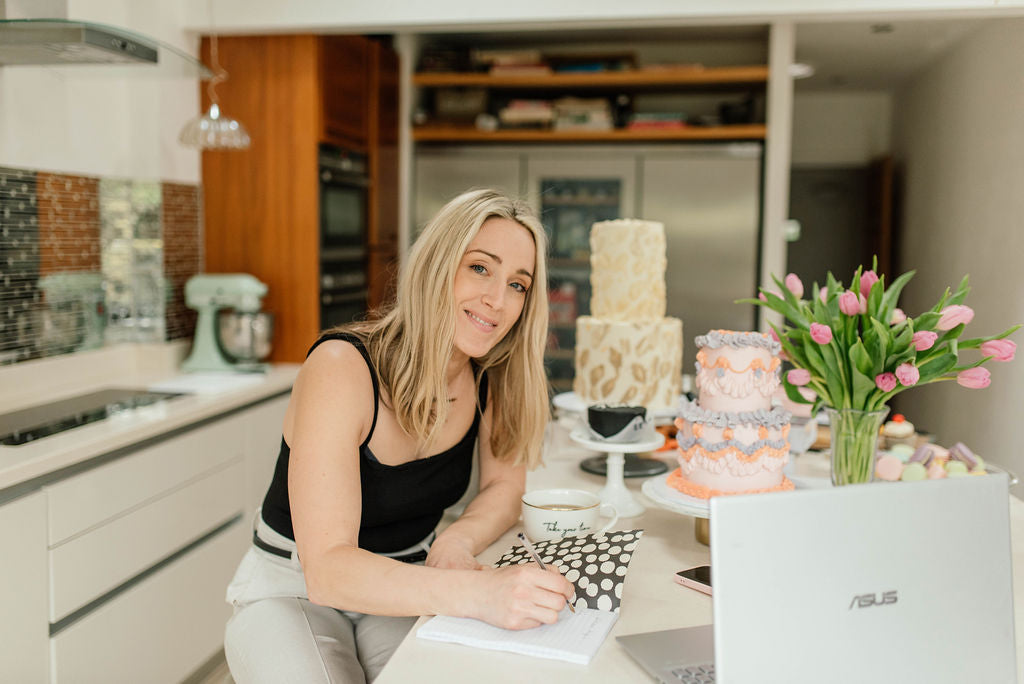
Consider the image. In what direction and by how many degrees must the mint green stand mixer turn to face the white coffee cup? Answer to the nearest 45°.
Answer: approximately 90° to its right

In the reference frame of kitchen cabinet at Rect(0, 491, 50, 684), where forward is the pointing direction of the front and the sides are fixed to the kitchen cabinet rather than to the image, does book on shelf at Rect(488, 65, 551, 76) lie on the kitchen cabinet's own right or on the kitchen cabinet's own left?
on the kitchen cabinet's own left

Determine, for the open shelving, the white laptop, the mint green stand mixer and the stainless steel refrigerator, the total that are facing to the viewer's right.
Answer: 1

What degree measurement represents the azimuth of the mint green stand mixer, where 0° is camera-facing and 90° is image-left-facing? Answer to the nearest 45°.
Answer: approximately 270°

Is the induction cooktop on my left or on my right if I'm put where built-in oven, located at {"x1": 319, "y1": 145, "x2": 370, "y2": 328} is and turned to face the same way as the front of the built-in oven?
on my right

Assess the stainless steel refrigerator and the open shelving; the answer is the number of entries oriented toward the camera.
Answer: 2

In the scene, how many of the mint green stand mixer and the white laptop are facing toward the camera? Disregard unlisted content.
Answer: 0

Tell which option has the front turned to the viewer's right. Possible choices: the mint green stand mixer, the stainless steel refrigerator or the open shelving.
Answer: the mint green stand mixer

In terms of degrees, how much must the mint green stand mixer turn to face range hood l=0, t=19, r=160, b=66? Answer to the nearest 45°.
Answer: approximately 90° to its right

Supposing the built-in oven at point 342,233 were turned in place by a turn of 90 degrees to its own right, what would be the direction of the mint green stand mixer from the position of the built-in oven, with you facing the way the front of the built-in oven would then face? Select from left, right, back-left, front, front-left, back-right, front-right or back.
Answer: front

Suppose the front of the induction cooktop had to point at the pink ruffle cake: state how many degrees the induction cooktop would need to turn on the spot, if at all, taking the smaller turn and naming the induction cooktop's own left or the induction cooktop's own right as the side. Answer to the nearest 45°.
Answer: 0° — it already faces it

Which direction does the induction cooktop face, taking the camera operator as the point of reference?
facing the viewer and to the right of the viewer

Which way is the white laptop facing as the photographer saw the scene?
facing away from the viewer and to the left of the viewer
